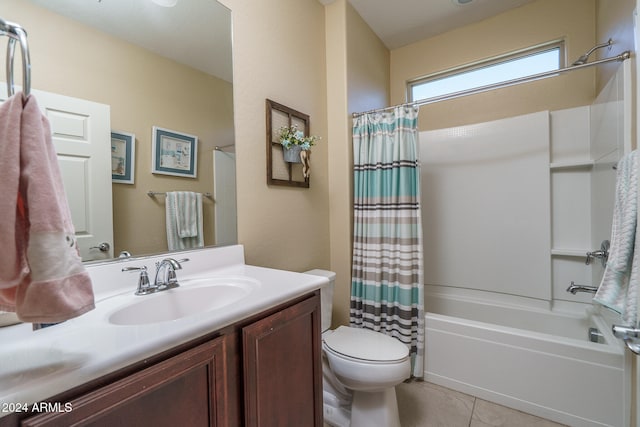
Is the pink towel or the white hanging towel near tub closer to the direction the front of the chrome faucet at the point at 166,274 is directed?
the white hanging towel near tub

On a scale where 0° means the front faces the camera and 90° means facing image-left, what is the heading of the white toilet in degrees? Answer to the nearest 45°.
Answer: approximately 315°

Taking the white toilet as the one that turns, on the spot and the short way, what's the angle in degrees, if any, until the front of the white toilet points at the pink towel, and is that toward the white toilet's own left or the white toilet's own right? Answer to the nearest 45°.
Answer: approximately 90° to the white toilet's own right

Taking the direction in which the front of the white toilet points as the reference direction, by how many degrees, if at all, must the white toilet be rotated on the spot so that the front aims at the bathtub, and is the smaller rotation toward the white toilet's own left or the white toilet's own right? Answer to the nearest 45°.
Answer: approximately 45° to the white toilet's own left

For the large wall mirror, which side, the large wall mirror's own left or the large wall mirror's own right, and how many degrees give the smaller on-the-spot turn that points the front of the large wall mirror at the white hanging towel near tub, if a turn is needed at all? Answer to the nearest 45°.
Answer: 0° — it already faces it

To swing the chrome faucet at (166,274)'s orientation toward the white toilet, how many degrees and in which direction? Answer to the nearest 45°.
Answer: approximately 45° to its left

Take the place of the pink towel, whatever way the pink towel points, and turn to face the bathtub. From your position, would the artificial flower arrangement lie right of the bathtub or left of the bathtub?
left

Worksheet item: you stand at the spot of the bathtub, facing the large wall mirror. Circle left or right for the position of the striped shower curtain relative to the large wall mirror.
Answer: right

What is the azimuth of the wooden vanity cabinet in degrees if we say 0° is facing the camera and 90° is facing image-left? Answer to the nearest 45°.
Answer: approximately 315°
